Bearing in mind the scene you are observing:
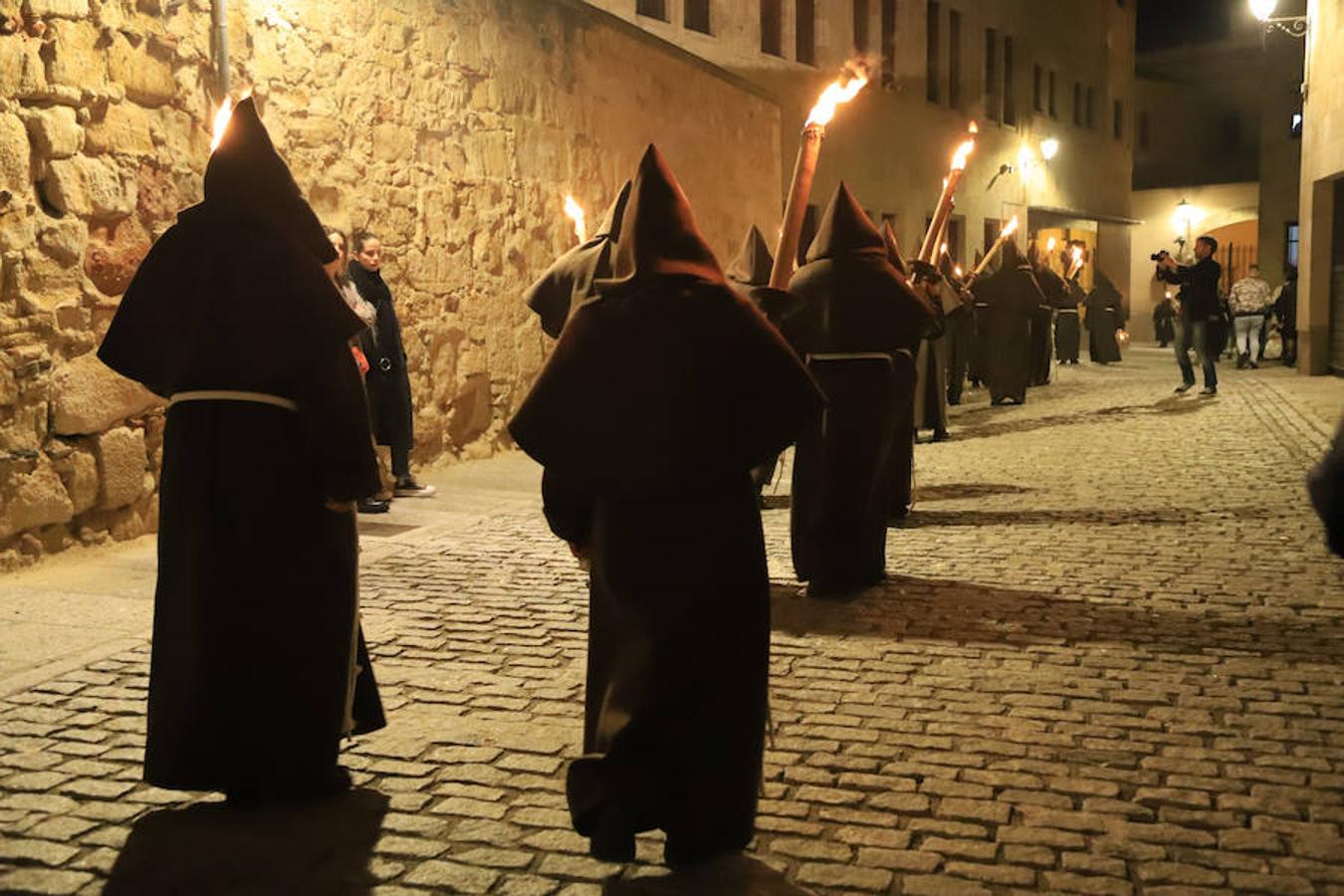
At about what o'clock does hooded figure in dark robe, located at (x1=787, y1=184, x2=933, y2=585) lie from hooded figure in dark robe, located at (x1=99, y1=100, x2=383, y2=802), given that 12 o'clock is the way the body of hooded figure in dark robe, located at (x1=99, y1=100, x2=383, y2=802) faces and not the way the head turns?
hooded figure in dark robe, located at (x1=787, y1=184, x2=933, y2=585) is roughly at 12 o'clock from hooded figure in dark robe, located at (x1=99, y1=100, x2=383, y2=802).

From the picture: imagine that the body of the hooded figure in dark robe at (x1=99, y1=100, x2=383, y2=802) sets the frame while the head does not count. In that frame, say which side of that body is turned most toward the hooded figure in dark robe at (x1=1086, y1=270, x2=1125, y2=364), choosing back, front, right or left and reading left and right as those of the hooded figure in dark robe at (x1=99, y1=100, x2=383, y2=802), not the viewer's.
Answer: front

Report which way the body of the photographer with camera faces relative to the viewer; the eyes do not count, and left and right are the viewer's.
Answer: facing to the left of the viewer

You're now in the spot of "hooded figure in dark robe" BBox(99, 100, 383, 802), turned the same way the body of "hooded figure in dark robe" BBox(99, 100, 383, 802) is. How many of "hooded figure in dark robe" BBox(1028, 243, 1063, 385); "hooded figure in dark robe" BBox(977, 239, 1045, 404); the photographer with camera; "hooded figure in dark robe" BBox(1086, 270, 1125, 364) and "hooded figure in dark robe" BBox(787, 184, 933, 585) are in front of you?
5

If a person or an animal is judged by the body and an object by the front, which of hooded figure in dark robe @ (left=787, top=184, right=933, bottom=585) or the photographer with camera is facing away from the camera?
the hooded figure in dark robe

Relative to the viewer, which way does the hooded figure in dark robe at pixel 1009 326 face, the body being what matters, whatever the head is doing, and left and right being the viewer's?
facing away from the viewer

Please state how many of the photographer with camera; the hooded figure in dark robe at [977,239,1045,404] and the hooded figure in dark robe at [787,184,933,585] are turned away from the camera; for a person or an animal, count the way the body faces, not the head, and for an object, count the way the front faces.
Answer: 2

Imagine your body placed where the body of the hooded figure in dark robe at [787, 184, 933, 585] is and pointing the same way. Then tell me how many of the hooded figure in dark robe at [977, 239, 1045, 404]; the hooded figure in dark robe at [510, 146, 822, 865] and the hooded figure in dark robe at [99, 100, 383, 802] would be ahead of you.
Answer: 1

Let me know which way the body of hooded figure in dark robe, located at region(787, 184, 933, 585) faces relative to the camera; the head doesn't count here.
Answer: away from the camera

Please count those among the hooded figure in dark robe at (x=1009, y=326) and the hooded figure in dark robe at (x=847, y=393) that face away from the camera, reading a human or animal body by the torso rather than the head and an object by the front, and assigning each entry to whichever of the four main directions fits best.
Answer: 2

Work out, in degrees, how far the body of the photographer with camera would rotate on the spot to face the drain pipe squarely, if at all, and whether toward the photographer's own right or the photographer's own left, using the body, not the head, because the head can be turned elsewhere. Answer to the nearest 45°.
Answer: approximately 45° to the photographer's own left

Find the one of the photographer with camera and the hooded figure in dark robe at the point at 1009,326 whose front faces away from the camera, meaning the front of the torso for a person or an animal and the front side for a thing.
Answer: the hooded figure in dark robe

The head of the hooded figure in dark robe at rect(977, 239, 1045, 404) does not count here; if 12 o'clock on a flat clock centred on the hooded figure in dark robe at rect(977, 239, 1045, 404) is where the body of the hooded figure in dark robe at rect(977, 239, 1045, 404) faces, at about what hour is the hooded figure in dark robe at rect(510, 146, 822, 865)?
the hooded figure in dark robe at rect(510, 146, 822, 865) is roughly at 6 o'clock from the hooded figure in dark robe at rect(977, 239, 1045, 404).

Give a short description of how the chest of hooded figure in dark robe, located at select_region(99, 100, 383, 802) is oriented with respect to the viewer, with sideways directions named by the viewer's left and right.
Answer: facing away from the viewer and to the right of the viewer

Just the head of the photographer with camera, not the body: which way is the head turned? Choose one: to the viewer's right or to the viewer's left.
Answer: to the viewer's left

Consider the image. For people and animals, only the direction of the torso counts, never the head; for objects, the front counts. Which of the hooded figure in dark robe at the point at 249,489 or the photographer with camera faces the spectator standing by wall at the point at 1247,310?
the hooded figure in dark robe

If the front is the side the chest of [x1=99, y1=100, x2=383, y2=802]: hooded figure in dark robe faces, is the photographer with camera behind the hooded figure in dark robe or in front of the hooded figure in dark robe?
in front
